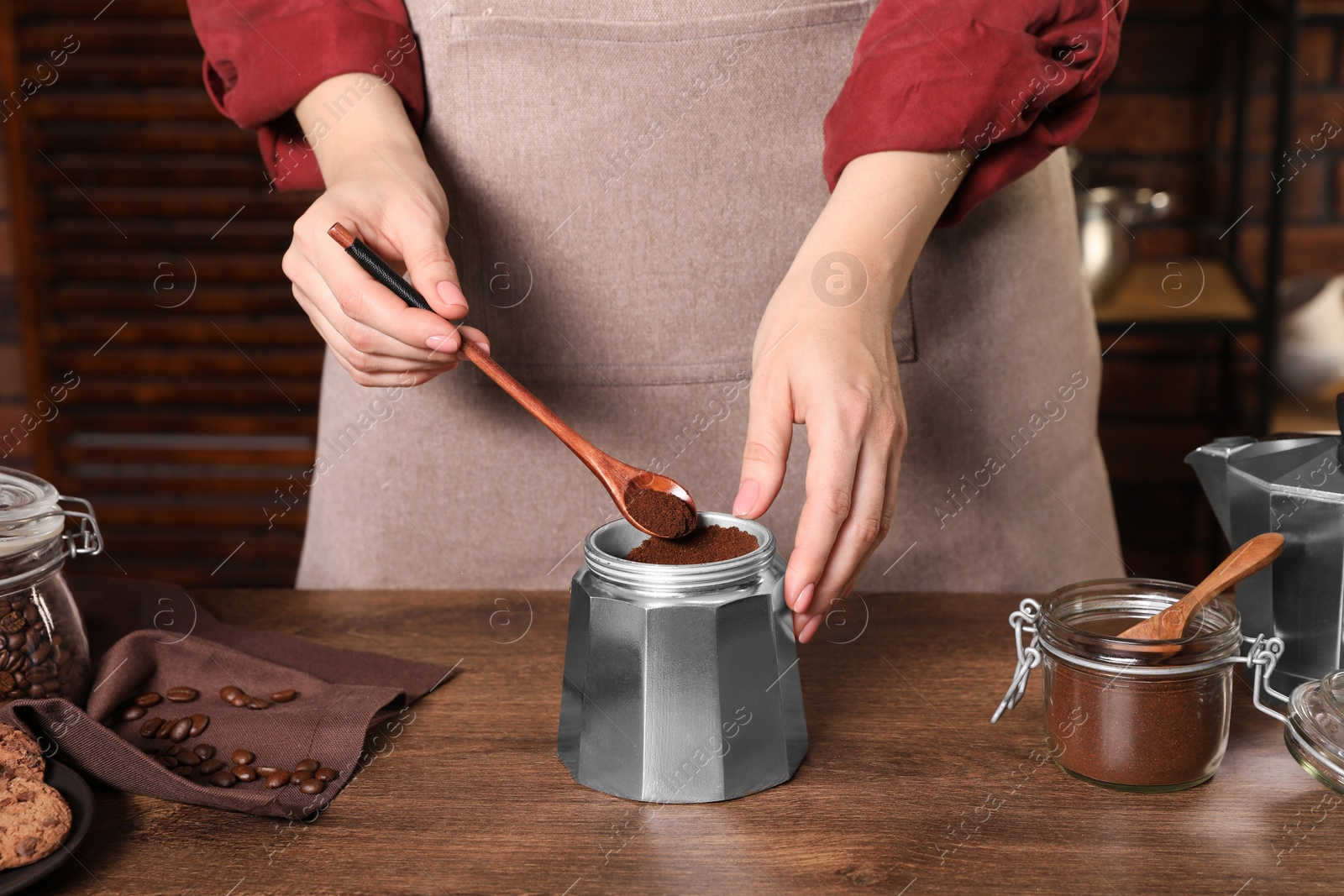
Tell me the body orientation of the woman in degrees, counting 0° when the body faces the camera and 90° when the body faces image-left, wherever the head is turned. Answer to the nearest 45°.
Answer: approximately 0°

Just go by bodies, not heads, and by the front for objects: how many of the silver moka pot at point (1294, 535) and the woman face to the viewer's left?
1

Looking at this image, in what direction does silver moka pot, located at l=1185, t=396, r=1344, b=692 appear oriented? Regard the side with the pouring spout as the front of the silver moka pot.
to the viewer's left

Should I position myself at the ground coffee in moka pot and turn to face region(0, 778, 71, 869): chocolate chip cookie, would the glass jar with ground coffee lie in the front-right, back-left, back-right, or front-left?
back-left
